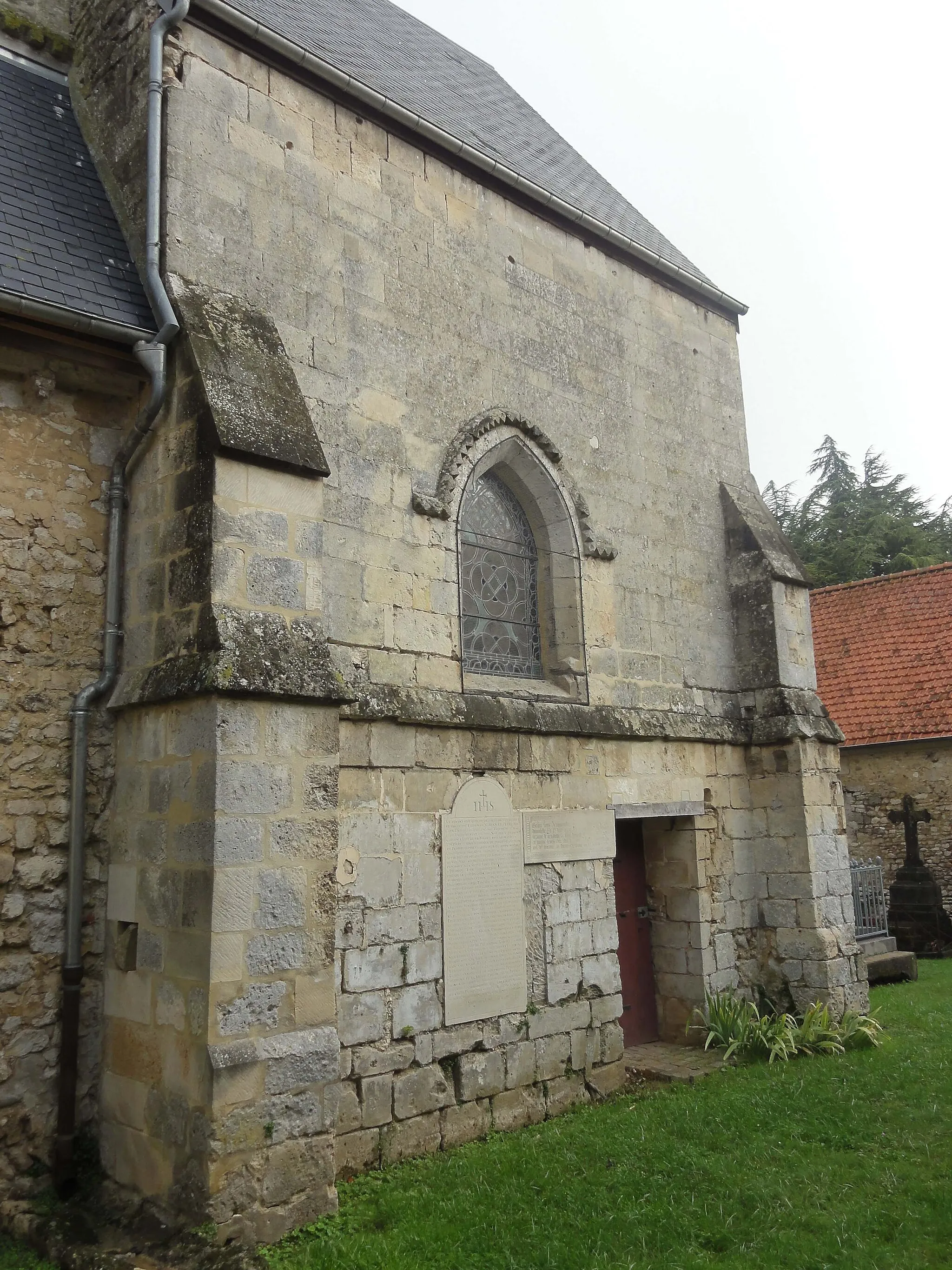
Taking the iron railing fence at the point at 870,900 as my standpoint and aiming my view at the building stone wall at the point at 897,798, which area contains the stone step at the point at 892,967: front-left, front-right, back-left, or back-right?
back-right

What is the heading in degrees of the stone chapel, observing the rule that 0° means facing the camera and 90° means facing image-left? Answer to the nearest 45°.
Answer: approximately 315°

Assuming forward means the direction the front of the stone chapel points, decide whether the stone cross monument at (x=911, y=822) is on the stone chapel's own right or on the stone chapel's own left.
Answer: on the stone chapel's own left

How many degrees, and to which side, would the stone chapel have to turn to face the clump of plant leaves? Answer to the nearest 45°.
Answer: approximately 90° to its left

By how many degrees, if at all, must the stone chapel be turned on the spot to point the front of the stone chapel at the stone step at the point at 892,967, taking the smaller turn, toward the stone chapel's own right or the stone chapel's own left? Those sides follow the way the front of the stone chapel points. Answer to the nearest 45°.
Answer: approximately 90° to the stone chapel's own left

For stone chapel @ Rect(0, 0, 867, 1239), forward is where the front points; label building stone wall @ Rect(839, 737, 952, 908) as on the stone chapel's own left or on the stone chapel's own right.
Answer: on the stone chapel's own left

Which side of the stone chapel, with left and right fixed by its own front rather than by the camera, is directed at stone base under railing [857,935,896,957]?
left

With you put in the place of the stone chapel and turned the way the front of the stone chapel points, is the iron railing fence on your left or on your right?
on your left

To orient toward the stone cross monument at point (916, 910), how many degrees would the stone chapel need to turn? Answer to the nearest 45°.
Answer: approximately 90° to its left
